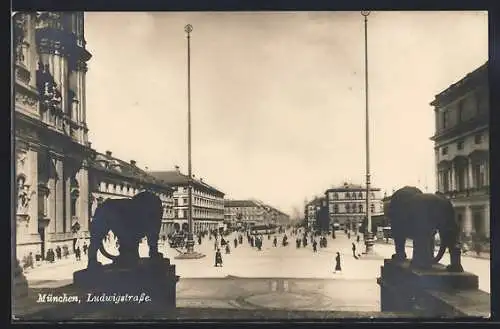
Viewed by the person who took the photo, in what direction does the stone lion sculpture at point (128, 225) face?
facing away from the viewer and to the right of the viewer

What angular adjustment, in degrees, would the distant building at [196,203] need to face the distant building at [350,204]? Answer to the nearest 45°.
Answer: approximately 45° to its left
